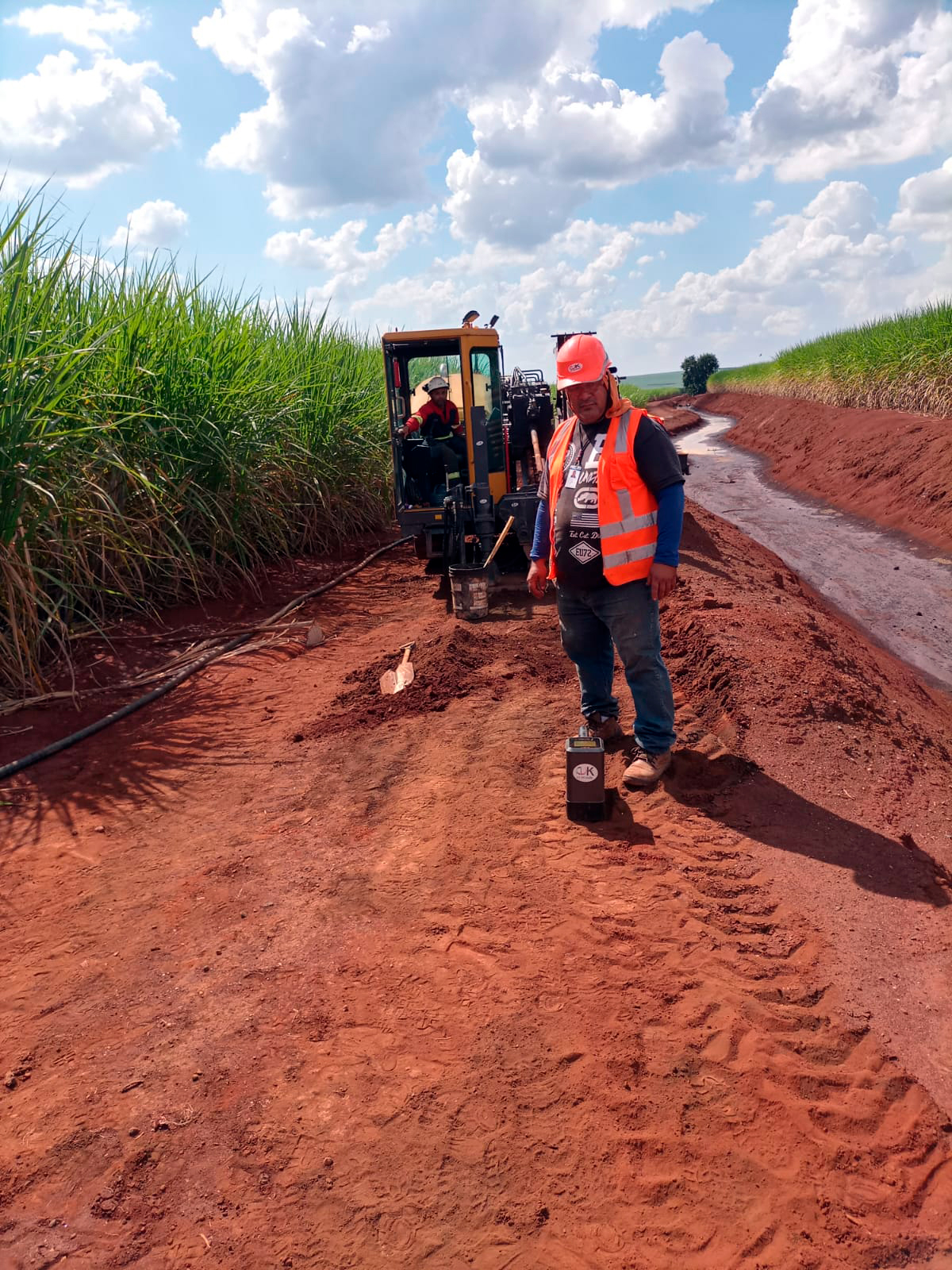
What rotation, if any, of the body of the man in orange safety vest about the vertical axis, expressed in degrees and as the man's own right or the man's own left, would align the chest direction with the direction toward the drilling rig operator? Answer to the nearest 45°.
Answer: approximately 135° to the man's own right

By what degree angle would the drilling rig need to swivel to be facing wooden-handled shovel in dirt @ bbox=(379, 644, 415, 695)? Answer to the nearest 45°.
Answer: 0° — it already faces it

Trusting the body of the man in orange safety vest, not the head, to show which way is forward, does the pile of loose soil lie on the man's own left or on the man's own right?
on the man's own right

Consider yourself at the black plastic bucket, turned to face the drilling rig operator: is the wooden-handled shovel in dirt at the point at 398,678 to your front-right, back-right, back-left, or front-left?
back-left

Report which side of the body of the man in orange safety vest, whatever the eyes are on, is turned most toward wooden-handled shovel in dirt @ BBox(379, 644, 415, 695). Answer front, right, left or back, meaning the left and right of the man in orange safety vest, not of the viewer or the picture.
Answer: right

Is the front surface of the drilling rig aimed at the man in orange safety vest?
yes

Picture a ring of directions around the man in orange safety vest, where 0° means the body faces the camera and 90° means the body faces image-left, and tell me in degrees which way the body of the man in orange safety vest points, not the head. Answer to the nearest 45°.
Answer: approximately 45°

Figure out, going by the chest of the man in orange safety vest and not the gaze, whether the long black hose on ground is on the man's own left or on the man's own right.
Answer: on the man's own right

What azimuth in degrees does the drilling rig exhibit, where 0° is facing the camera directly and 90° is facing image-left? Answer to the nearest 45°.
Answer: approximately 0°

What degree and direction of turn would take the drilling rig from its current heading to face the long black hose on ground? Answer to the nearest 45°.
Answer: approximately 45° to its right

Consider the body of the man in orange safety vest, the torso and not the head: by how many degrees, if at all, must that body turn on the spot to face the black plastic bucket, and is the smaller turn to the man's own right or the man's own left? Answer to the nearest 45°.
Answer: approximately 135° to the man's own right
